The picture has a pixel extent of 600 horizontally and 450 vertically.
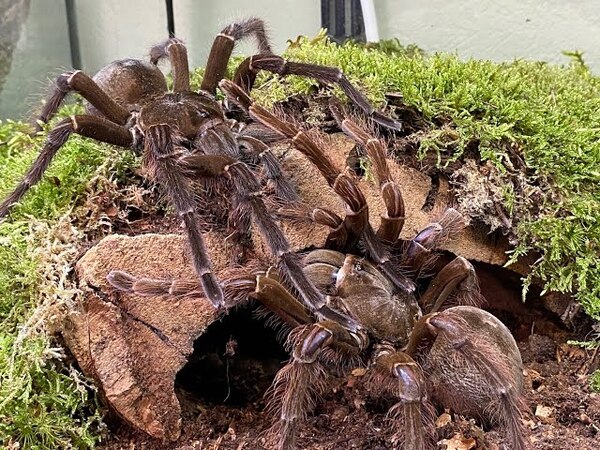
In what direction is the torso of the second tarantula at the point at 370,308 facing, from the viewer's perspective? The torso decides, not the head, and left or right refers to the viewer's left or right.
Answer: facing away from the viewer and to the left of the viewer

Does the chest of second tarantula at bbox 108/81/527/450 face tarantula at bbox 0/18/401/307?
yes

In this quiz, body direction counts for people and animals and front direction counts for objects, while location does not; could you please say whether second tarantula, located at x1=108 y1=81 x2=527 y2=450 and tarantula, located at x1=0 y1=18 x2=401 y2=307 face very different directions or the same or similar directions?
very different directions

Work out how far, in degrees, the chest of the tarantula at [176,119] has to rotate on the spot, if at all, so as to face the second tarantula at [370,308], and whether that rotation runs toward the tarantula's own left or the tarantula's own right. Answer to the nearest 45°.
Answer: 0° — it already faces it

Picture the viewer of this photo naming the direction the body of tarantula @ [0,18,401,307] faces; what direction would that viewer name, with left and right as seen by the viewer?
facing the viewer and to the right of the viewer
